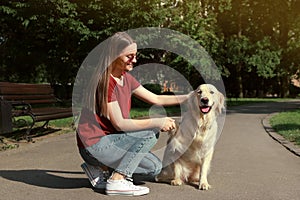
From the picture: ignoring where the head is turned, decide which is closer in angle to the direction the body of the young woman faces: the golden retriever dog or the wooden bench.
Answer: the golden retriever dog

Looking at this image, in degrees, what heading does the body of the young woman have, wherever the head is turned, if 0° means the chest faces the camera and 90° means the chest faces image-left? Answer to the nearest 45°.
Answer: approximately 270°

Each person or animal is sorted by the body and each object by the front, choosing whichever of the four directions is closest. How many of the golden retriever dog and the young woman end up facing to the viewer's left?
0

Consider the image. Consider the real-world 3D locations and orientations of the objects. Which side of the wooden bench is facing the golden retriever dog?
front

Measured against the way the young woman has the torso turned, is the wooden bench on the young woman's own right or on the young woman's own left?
on the young woman's own left

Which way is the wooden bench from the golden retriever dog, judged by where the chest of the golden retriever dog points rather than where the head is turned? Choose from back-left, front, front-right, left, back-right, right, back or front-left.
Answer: back

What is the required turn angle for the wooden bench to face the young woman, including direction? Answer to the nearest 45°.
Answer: approximately 45° to its right

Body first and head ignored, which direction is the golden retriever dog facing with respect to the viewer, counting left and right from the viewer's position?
facing the viewer and to the right of the viewer

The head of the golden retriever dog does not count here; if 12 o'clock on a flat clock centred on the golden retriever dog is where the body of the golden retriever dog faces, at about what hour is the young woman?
The young woman is roughly at 4 o'clock from the golden retriever dog.

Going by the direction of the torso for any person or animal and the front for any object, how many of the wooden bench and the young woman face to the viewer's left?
0
